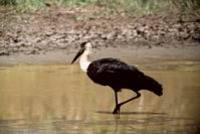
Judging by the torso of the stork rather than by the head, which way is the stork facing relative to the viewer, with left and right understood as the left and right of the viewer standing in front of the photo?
facing to the left of the viewer
